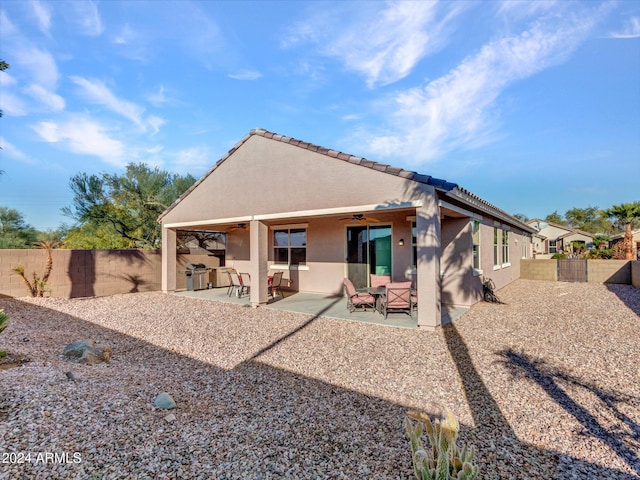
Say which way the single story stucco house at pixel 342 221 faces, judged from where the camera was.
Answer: facing away from the viewer and to the right of the viewer

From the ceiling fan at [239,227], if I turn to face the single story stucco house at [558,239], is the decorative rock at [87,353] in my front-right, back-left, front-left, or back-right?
back-right

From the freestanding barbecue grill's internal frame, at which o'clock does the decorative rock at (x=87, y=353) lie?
The decorative rock is roughly at 2 o'clock from the freestanding barbecue grill.

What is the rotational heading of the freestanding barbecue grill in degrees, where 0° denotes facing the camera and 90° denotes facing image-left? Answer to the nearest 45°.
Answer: approximately 315°

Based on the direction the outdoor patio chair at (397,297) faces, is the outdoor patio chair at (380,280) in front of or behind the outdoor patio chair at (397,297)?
in front
